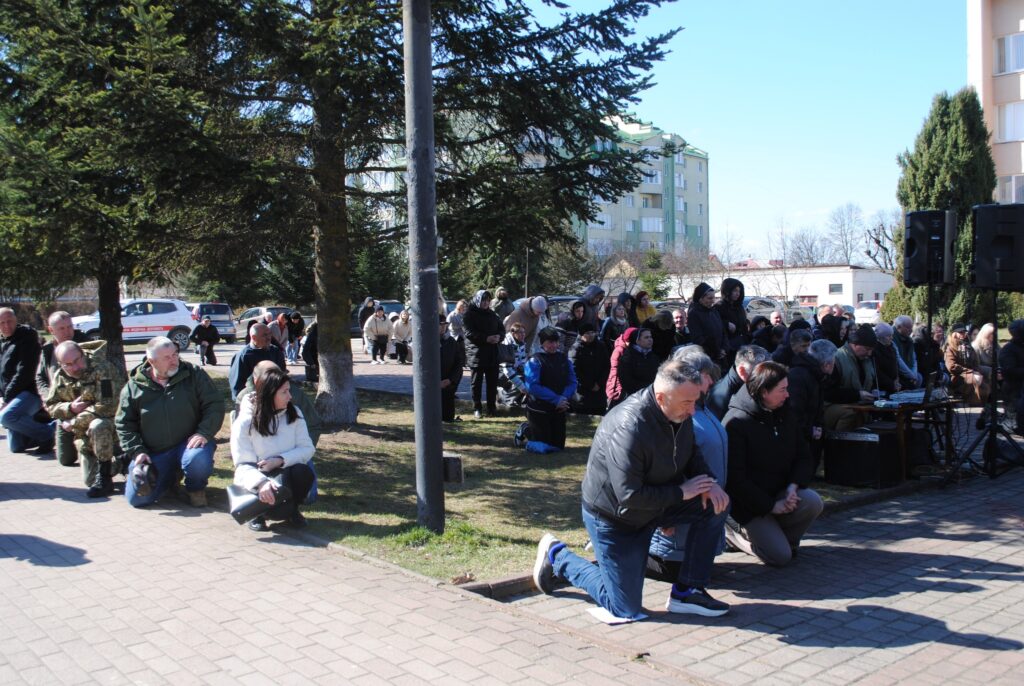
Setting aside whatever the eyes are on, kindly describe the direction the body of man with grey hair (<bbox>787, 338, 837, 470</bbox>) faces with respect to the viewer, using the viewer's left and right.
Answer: facing to the right of the viewer

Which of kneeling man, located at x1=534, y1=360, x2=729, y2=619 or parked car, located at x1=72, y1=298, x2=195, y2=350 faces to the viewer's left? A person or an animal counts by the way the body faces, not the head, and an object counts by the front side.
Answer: the parked car

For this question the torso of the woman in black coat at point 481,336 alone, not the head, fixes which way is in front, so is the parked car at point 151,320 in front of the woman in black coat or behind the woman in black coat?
behind

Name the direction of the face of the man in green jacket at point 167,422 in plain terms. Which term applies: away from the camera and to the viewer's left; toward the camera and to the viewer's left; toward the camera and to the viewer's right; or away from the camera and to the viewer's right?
toward the camera and to the viewer's right

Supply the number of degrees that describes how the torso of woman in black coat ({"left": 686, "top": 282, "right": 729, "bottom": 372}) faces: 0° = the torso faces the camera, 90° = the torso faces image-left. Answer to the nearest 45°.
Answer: approximately 315°

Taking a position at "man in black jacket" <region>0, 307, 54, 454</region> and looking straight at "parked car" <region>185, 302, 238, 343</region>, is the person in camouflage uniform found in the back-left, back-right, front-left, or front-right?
back-right
